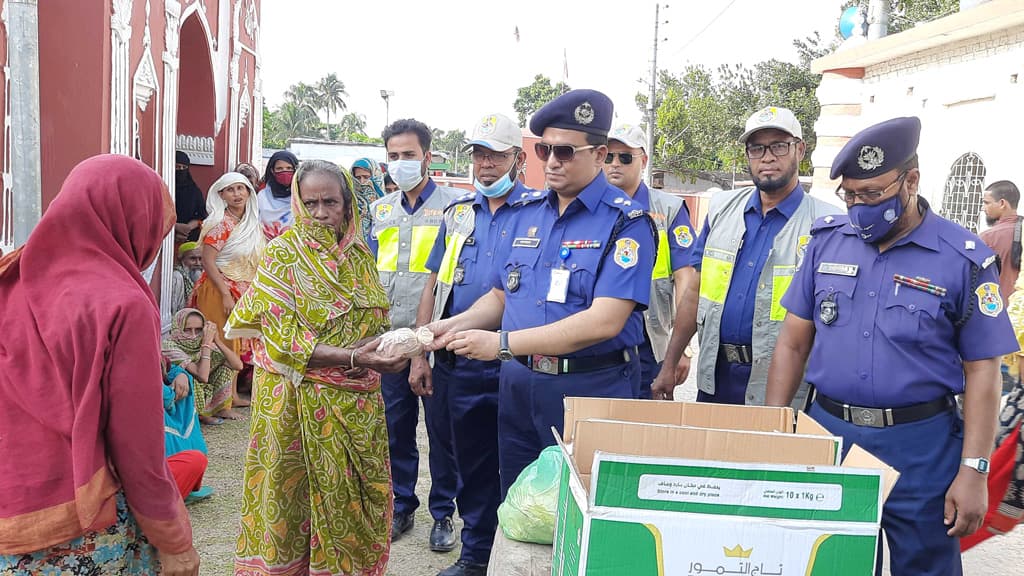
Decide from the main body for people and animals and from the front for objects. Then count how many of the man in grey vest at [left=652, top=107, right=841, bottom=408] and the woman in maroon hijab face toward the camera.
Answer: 1

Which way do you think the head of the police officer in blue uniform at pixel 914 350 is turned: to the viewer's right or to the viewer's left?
to the viewer's left

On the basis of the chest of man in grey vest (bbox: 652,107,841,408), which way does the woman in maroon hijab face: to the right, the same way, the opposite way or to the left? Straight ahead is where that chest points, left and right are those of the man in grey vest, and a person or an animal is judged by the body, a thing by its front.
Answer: the opposite way

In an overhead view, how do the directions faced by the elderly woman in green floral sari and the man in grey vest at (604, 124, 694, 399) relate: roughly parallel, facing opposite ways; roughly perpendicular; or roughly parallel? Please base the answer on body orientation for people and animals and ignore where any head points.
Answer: roughly perpendicular

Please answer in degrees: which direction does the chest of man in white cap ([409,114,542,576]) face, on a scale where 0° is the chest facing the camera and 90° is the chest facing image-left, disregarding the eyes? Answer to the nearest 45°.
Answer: approximately 45°

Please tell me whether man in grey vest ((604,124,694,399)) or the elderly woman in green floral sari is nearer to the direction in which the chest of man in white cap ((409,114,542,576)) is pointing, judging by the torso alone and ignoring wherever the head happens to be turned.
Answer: the elderly woman in green floral sari

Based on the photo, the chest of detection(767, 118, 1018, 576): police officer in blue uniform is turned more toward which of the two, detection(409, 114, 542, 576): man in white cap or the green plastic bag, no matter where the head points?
the green plastic bag
